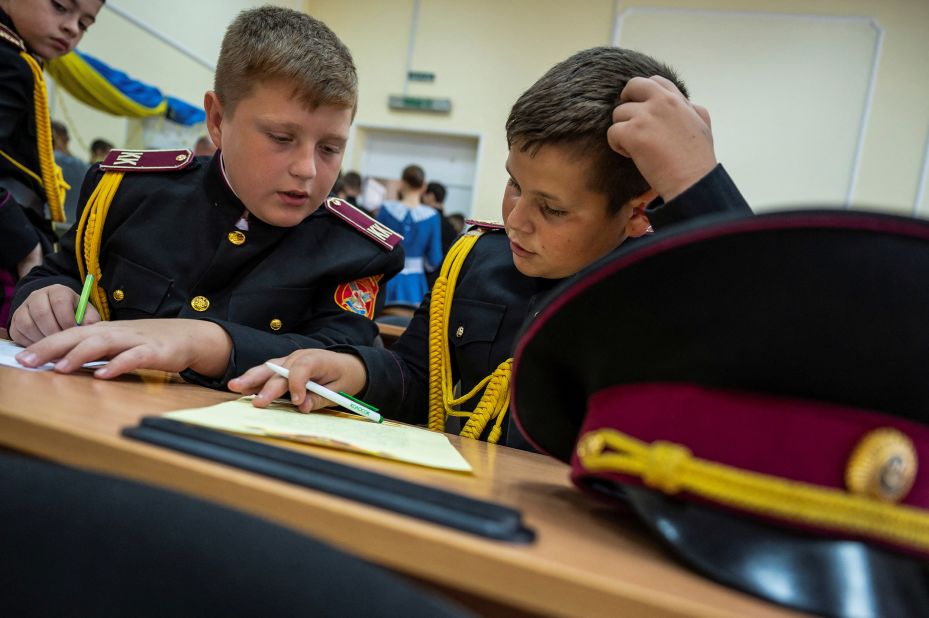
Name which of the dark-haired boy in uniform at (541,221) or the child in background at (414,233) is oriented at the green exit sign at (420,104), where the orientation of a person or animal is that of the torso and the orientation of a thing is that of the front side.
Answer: the child in background

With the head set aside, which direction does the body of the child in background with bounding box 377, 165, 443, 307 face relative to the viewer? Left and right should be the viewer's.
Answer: facing away from the viewer

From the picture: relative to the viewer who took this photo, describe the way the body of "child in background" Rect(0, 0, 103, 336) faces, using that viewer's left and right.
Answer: facing the viewer and to the right of the viewer

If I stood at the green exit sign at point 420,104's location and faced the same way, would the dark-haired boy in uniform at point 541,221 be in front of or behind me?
in front

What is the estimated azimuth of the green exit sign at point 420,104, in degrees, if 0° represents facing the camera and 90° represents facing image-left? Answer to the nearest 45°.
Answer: approximately 0°

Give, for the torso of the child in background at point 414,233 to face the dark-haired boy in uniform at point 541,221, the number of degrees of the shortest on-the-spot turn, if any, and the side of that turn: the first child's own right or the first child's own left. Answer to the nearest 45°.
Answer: approximately 180°

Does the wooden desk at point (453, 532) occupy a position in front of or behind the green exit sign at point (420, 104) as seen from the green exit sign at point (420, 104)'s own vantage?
in front

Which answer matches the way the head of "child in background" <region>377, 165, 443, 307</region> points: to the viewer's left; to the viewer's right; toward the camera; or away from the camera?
away from the camera

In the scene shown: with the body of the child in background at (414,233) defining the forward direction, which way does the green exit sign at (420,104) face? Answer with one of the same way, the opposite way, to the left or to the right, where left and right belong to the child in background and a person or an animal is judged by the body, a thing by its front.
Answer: the opposite way

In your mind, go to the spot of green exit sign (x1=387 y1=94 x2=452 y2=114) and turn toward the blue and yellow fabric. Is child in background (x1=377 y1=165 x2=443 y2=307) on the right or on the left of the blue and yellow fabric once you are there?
left
